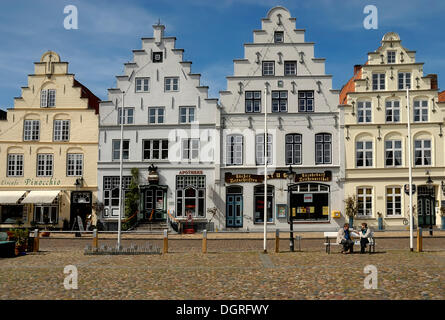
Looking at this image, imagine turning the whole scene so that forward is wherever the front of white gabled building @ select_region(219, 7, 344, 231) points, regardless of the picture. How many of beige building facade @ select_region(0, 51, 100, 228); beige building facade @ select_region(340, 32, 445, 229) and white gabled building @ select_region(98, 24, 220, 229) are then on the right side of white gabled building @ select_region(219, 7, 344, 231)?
2

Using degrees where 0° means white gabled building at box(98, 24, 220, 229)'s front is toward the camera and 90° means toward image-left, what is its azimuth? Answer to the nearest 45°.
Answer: approximately 0°

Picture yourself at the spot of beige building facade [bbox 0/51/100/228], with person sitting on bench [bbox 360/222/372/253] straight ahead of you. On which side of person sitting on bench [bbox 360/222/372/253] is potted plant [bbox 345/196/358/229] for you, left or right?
left

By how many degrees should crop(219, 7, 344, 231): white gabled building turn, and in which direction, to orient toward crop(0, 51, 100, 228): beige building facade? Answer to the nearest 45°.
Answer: approximately 90° to its right

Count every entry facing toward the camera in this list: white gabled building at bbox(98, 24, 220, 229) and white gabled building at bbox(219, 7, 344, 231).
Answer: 2

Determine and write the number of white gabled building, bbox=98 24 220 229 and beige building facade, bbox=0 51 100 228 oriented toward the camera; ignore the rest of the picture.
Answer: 2

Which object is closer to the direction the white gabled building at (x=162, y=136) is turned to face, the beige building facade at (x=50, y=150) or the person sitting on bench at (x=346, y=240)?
the person sitting on bench
